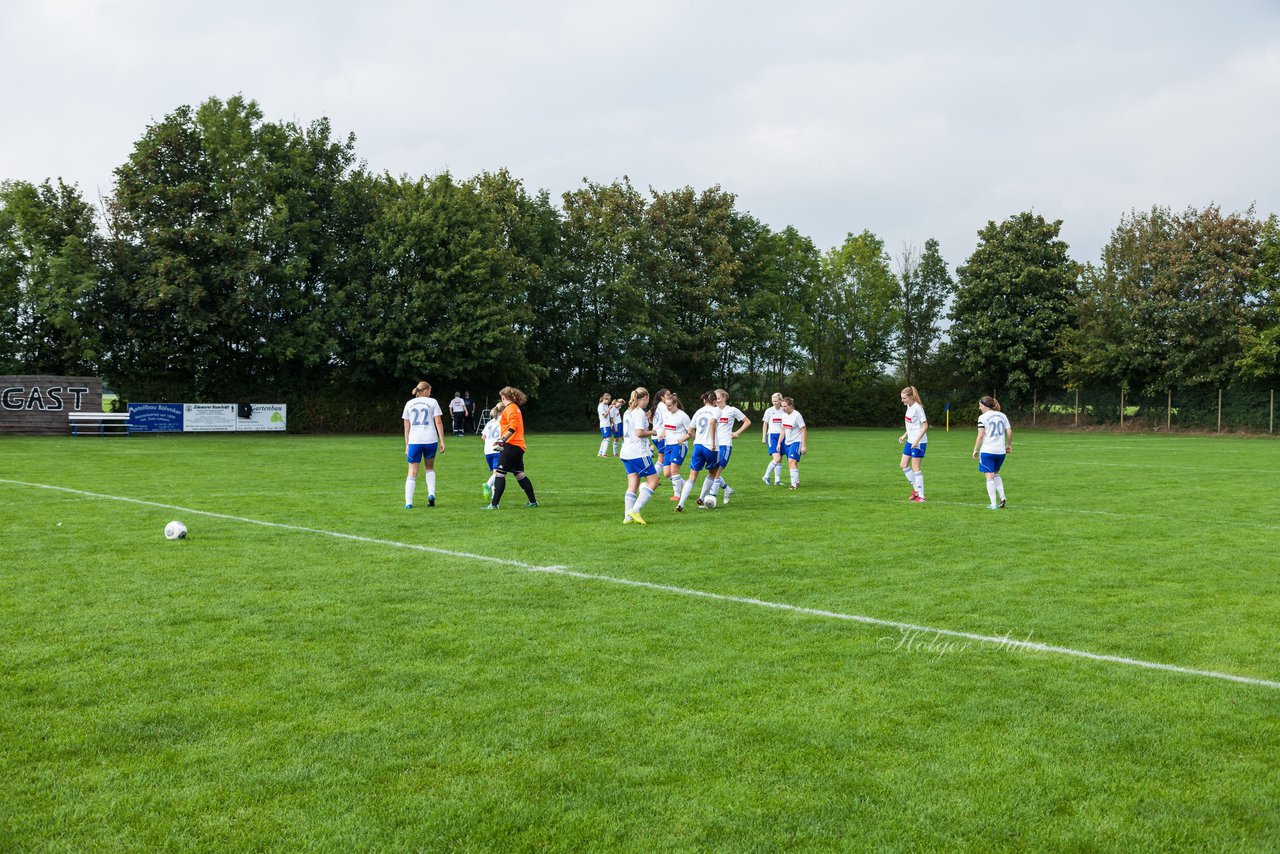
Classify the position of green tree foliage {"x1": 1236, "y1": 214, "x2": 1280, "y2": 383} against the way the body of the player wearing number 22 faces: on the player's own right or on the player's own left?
on the player's own right

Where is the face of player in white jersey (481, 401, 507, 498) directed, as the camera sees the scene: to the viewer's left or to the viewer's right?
to the viewer's right

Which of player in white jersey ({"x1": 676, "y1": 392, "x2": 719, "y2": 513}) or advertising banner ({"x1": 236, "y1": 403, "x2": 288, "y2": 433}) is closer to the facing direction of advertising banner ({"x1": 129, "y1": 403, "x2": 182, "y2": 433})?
the player in white jersey

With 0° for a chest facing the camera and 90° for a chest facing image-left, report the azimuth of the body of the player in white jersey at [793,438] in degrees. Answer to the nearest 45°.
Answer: approximately 45°

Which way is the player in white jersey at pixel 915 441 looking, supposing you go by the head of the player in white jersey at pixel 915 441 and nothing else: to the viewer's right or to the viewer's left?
to the viewer's left

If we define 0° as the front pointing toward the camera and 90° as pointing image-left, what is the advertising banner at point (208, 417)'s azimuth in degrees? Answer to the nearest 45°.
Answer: approximately 0°

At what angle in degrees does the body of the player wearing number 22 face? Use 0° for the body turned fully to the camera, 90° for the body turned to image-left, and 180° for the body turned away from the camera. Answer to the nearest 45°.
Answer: approximately 180°

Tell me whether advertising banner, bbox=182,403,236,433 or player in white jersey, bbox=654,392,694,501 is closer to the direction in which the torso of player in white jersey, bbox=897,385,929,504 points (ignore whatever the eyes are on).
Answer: the player in white jersey

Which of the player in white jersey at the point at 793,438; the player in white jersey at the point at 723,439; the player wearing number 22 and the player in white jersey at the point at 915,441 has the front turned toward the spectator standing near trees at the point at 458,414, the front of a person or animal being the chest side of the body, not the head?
the player wearing number 22

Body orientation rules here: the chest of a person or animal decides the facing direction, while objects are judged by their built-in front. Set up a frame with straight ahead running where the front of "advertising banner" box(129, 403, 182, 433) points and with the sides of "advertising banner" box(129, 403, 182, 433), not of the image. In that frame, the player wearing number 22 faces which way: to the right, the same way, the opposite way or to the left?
the opposite way
